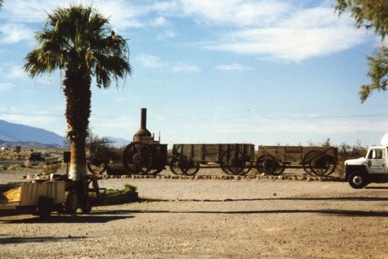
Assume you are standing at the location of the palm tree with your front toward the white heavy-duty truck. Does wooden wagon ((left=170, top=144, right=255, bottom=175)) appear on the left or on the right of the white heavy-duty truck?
left

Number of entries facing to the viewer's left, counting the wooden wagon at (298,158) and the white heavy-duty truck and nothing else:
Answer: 2

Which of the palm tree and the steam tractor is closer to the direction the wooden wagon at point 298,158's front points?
the steam tractor

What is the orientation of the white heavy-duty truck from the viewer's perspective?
to the viewer's left

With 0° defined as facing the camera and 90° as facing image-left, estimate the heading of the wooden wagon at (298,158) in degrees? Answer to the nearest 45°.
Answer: approximately 90°

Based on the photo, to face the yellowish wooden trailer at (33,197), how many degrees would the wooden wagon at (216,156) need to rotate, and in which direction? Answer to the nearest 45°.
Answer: approximately 90° to its left

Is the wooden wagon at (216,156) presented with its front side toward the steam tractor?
yes

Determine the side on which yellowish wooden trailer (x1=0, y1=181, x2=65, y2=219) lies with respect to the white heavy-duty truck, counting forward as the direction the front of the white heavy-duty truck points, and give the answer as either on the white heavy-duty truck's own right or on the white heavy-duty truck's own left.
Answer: on the white heavy-duty truck's own left

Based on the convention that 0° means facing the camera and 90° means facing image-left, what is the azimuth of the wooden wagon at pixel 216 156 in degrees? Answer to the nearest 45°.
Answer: approximately 90°

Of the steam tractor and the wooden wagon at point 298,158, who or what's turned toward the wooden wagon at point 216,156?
the wooden wagon at point 298,158

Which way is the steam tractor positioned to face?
to the viewer's left

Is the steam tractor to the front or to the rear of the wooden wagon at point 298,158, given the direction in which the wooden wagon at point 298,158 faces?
to the front

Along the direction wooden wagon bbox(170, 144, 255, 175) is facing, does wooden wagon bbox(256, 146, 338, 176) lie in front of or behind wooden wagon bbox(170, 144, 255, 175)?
behind

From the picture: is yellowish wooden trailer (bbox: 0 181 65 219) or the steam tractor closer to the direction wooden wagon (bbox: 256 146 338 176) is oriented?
the steam tractor
